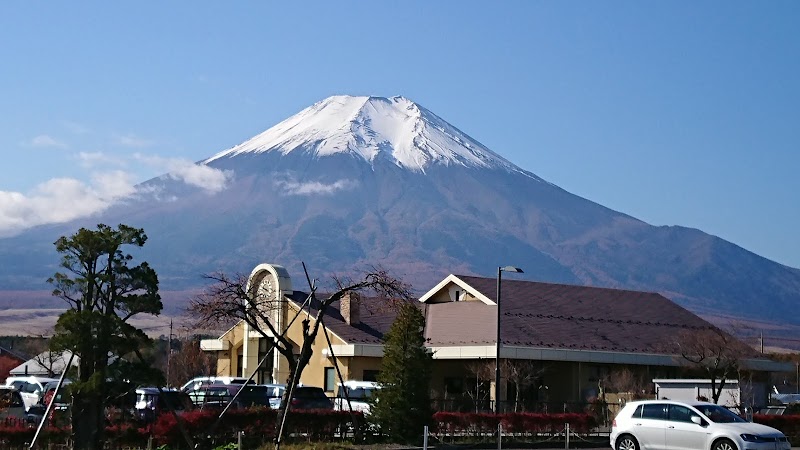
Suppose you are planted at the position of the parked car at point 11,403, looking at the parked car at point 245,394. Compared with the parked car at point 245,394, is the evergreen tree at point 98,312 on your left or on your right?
right

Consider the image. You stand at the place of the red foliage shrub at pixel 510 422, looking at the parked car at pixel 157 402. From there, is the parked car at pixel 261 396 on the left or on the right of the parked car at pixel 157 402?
right
